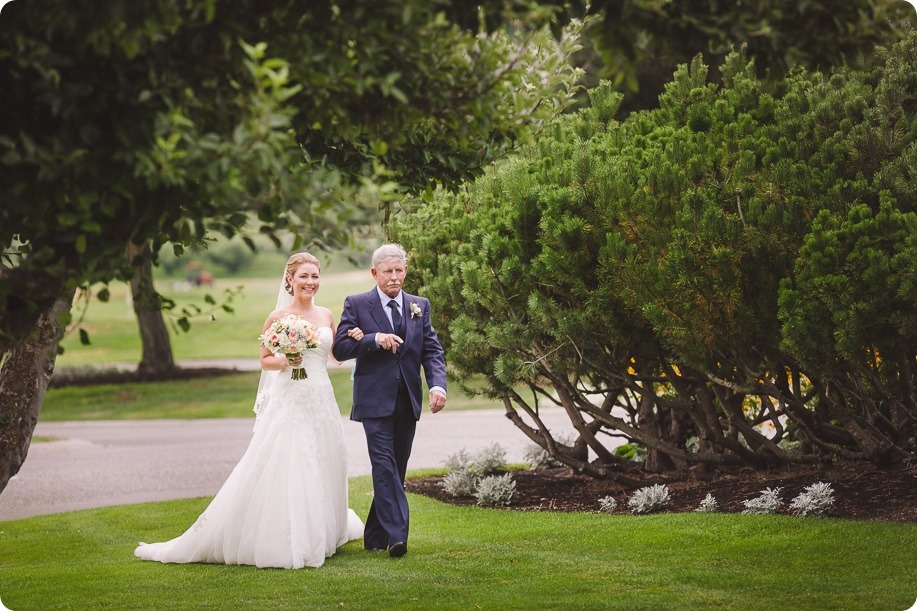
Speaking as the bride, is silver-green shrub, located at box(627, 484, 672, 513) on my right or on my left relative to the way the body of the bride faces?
on my left

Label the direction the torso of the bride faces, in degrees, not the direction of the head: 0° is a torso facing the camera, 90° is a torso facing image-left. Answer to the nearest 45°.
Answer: approximately 315°

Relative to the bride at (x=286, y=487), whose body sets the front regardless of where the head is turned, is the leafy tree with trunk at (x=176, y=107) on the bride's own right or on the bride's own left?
on the bride's own right

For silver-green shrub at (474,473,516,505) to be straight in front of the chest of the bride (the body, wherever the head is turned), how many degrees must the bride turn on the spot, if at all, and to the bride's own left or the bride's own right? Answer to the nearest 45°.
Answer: approximately 90° to the bride's own left

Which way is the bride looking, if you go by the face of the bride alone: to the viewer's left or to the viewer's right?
to the viewer's right
